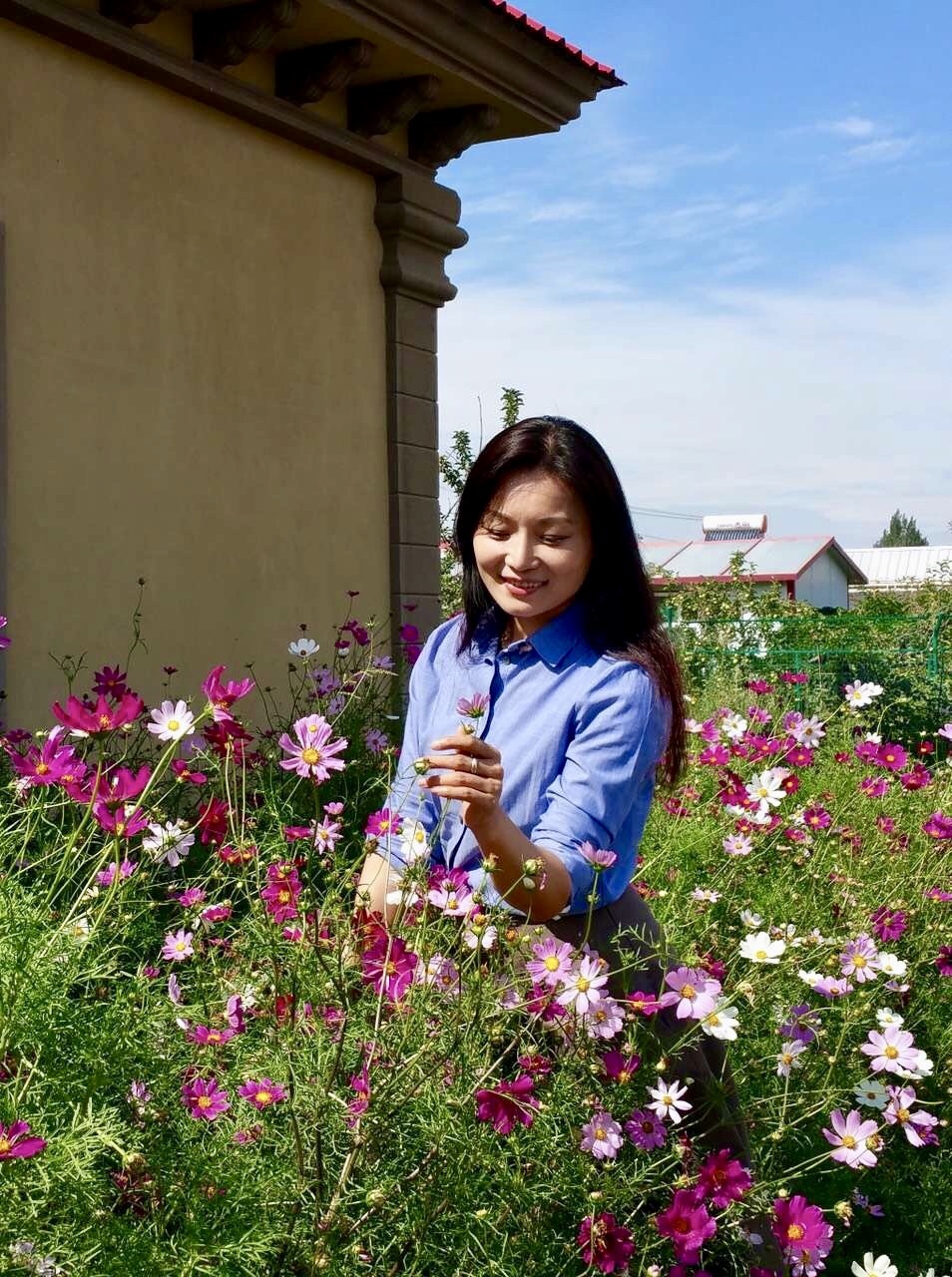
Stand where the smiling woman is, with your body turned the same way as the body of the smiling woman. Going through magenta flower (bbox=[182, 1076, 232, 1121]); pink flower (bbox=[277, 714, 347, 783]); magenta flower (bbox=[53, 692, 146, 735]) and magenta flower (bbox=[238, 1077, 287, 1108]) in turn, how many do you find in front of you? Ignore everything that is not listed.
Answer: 4

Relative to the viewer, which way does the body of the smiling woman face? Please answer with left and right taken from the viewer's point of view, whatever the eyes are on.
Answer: facing the viewer and to the left of the viewer

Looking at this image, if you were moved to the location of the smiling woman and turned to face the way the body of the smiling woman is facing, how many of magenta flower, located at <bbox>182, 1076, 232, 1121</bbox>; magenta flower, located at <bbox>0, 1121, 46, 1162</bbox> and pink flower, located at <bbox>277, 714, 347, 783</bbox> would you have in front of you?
3

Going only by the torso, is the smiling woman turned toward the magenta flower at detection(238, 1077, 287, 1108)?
yes

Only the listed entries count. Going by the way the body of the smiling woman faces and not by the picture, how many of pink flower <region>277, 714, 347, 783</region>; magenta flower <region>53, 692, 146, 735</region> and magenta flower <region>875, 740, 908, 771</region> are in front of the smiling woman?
2

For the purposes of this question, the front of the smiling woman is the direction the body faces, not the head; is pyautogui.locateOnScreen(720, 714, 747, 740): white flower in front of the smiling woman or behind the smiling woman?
behind

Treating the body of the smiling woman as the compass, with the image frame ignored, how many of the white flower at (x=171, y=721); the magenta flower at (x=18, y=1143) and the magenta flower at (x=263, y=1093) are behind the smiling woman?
0

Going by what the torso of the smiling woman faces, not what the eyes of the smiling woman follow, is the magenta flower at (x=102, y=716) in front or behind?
in front

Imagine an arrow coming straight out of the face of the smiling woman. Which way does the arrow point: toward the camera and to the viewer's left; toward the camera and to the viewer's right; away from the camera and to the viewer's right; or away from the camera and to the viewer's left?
toward the camera and to the viewer's left

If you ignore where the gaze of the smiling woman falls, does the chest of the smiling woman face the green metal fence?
no

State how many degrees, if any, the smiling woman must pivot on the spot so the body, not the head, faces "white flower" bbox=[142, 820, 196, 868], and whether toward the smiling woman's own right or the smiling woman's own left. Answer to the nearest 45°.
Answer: approximately 45° to the smiling woman's own right

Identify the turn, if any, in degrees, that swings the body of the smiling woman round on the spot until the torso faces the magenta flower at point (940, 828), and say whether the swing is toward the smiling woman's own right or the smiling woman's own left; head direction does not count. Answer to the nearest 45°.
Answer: approximately 180°

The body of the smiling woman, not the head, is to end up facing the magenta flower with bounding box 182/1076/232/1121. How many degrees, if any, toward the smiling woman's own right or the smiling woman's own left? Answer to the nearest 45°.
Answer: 0° — they already face it
